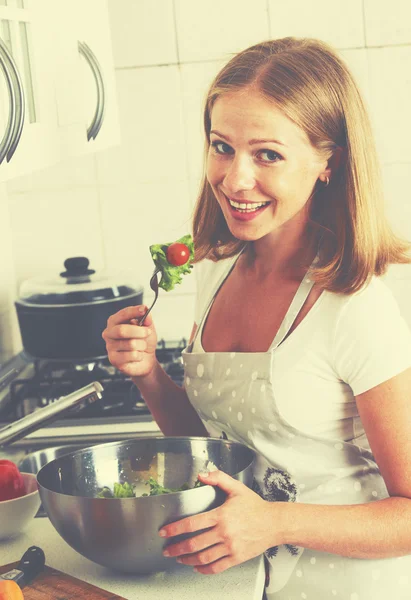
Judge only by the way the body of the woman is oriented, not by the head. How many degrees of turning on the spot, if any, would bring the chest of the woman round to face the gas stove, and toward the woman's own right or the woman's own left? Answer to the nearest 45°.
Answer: approximately 90° to the woman's own right

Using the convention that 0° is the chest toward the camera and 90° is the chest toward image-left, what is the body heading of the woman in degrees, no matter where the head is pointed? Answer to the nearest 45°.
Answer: approximately 45°

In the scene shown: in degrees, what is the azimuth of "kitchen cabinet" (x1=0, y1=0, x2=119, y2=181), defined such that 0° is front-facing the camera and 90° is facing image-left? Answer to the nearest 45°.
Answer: approximately 315°
